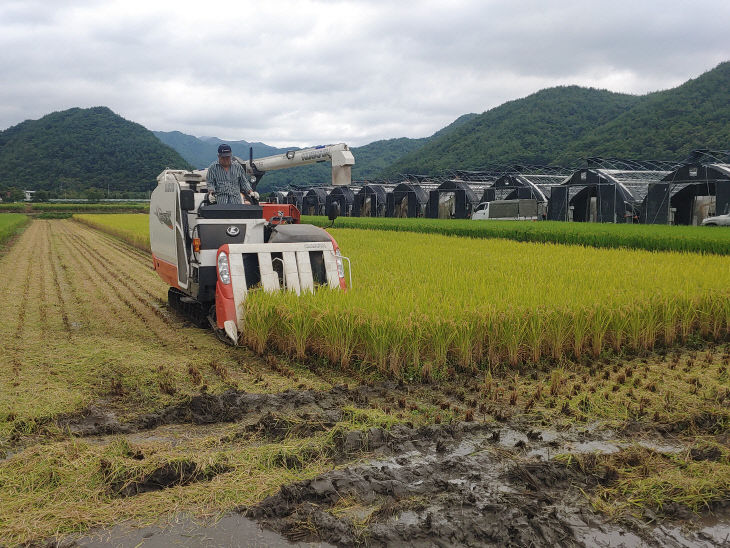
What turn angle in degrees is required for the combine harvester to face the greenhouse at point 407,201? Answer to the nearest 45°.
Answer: approximately 135° to its left

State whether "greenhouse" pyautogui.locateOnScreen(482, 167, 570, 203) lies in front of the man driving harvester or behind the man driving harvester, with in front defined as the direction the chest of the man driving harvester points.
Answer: behind

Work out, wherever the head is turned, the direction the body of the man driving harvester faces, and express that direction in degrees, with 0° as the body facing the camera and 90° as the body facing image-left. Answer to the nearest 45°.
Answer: approximately 0°

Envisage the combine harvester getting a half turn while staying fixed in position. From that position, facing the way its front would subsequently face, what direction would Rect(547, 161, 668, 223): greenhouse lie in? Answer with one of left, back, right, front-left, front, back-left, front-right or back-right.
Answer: right

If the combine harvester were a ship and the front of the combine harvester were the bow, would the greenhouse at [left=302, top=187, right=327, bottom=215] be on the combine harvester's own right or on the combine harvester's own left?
on the combine harvester's own left

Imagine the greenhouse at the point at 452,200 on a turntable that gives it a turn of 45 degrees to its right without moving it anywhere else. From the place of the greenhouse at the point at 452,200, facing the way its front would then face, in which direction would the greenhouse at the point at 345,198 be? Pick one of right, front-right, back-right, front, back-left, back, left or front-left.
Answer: right

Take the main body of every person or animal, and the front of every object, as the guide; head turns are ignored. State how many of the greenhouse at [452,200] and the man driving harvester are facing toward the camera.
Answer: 2

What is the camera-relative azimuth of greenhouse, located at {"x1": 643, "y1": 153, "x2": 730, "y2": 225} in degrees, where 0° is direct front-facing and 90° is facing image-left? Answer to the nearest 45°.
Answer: approximately 0°

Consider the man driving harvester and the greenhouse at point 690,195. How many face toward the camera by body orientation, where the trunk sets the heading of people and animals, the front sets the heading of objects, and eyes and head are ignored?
2

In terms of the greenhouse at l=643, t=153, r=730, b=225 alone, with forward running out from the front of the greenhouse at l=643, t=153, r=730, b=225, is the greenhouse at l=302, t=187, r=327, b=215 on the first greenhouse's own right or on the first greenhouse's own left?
on the first greenhouse's own right

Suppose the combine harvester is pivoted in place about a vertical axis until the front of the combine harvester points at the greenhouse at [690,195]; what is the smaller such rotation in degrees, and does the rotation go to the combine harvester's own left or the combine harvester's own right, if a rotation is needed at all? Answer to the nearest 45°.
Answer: approximately 90° to the combine harvester's own left

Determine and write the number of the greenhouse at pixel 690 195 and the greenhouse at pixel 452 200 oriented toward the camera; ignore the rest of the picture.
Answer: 2

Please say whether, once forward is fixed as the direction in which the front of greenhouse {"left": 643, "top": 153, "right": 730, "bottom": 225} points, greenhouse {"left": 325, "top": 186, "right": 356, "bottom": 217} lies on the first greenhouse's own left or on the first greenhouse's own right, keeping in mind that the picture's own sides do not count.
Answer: on the first greenhouse's own right
